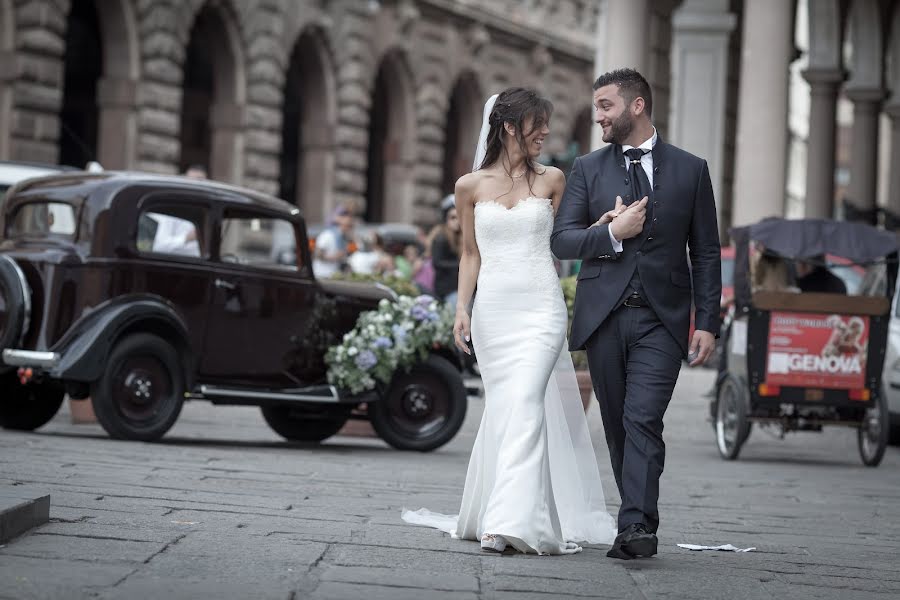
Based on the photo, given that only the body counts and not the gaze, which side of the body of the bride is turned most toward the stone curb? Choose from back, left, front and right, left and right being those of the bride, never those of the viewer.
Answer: right

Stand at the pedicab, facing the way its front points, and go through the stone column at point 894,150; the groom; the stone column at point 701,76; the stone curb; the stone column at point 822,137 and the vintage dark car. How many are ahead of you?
3

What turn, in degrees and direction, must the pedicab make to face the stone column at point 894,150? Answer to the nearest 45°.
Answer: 0° — it already faces it

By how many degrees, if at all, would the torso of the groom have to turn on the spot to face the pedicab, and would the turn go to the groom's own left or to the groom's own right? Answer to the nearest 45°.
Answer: approximately 180°

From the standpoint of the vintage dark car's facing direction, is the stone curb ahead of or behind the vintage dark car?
behind

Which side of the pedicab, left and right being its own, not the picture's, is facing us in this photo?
back

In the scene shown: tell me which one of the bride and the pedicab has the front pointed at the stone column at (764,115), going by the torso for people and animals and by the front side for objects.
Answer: the pedicab

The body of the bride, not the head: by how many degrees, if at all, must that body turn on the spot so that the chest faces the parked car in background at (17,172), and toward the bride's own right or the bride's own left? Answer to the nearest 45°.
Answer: approximately 135° to the bride's own right

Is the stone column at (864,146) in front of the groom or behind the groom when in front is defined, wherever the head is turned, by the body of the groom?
behind
